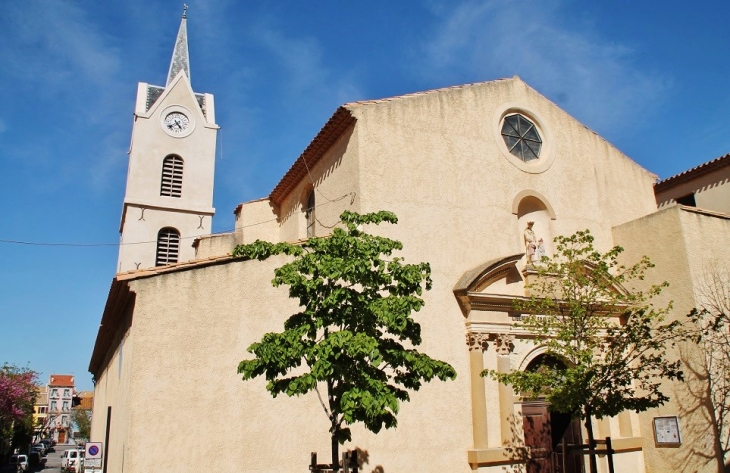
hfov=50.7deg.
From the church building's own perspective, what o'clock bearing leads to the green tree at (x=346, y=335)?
The green tree is roughly at 2 o'clock from the church building.

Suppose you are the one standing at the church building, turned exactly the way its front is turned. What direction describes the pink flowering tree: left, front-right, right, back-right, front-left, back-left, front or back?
back

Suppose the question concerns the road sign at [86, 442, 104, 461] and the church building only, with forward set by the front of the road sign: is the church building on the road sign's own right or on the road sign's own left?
on the road sign's own left

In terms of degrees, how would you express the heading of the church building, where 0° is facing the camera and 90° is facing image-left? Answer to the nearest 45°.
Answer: approximately 315°

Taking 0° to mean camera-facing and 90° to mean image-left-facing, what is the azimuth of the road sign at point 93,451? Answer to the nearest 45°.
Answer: approximately 0°

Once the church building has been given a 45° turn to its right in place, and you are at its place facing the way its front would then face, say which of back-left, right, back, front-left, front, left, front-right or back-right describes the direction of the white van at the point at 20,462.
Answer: back-right

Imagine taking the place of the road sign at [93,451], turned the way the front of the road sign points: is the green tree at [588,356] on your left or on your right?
on your left

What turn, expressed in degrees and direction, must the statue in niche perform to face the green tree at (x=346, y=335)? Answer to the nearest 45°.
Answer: approximately 45° to its right

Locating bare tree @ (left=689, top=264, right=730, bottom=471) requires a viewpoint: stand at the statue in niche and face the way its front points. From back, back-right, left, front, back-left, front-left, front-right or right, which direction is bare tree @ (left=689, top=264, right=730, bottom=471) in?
front-left

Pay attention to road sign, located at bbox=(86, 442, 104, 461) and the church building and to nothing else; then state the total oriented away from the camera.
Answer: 0
